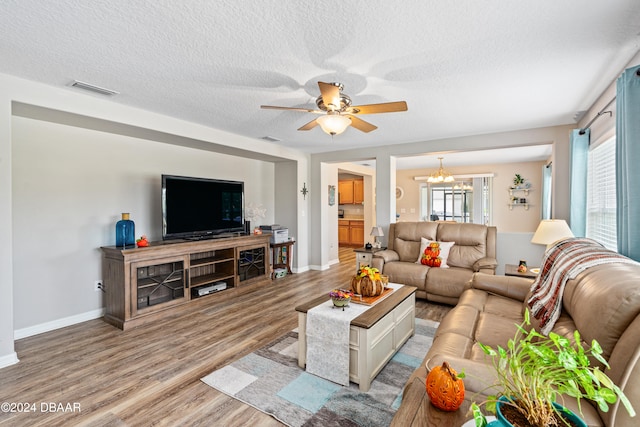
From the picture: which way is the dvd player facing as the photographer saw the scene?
facing the viewer and to the right of the viewer

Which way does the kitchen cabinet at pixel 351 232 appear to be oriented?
toward the camera

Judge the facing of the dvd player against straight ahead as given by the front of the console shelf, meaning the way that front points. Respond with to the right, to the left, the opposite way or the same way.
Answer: the same way

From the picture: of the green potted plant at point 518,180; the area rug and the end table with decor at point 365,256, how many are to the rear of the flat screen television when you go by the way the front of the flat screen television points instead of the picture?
0

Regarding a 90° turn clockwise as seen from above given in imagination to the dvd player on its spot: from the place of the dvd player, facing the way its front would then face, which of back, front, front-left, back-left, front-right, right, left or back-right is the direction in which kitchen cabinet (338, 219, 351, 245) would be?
back

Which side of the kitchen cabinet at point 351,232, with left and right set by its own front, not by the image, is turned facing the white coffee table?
front

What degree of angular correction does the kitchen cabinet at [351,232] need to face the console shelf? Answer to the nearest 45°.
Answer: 0° — it already faces it

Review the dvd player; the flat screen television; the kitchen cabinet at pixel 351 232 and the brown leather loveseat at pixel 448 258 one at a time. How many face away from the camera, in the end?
0

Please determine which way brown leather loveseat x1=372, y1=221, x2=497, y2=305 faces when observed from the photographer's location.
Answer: facing the viewer and to the left of the viewer

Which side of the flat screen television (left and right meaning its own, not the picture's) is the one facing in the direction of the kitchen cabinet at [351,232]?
left

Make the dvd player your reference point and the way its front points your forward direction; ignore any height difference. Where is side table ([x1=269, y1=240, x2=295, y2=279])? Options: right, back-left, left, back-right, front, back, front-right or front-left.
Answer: left

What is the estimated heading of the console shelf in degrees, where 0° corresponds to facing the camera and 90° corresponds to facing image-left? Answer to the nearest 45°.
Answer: approximately 315°

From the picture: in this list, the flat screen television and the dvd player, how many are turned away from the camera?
0

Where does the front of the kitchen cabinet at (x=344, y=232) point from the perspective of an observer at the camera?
facing the viewer

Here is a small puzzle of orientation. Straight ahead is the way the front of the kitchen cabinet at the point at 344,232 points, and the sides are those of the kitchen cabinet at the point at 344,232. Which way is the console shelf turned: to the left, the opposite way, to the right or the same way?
to the left

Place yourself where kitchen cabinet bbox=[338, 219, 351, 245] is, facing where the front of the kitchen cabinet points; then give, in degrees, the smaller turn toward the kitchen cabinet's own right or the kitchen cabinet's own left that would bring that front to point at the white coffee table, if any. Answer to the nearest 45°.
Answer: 0° — it already faces it

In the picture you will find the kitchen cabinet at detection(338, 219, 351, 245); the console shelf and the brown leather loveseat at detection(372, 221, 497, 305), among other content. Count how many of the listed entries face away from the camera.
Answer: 0

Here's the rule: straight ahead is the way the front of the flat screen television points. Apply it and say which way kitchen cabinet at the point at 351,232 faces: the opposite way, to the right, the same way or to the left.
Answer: to the right
